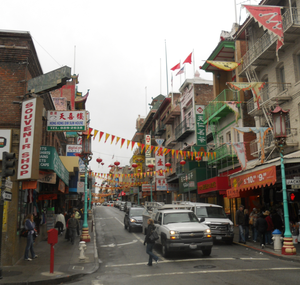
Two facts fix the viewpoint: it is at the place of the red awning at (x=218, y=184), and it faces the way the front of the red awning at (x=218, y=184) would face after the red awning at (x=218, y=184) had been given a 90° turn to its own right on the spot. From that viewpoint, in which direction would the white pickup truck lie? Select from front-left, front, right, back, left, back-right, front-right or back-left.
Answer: back-left

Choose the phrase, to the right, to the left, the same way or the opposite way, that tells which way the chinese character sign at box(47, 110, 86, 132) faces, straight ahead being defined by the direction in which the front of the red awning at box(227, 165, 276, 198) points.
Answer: to the left

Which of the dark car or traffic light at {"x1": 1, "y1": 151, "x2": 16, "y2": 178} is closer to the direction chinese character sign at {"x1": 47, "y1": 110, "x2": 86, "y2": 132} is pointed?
the traffic light

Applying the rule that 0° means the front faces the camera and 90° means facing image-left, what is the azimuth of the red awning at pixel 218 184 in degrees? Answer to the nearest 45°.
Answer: approximately 45°

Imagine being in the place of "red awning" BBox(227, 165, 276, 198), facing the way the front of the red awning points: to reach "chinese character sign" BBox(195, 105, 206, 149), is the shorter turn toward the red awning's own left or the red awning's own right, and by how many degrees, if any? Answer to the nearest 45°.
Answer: approximately 135° to the red awning's own right

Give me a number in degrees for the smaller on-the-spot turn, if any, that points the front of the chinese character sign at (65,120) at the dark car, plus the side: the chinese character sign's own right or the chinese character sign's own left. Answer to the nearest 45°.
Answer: approximately 135° to the chinese character sign's own left

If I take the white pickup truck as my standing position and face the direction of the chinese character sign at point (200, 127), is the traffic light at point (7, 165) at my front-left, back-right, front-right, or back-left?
back-left

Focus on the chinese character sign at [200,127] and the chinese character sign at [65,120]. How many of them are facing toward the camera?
2

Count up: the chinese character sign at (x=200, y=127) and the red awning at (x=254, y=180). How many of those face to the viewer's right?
0

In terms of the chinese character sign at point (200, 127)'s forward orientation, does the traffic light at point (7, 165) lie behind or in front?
in front

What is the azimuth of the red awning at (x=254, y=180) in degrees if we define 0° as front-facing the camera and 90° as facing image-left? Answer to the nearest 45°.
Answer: approximately 45°

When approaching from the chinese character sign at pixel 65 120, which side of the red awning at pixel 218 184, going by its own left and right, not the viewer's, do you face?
front
